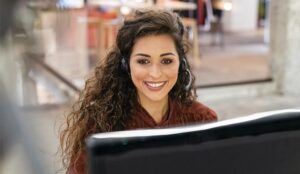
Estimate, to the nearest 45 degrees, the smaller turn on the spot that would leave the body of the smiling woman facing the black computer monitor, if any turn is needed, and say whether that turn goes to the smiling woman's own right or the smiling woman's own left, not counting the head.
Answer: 0° — they already face it

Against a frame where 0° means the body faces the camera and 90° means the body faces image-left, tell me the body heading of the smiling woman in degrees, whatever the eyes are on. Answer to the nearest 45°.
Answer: approximately 0°

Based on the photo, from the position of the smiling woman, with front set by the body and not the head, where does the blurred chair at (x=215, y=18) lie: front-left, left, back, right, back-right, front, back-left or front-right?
back

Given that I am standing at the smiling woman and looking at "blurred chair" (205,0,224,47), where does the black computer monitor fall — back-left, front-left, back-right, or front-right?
back-right
